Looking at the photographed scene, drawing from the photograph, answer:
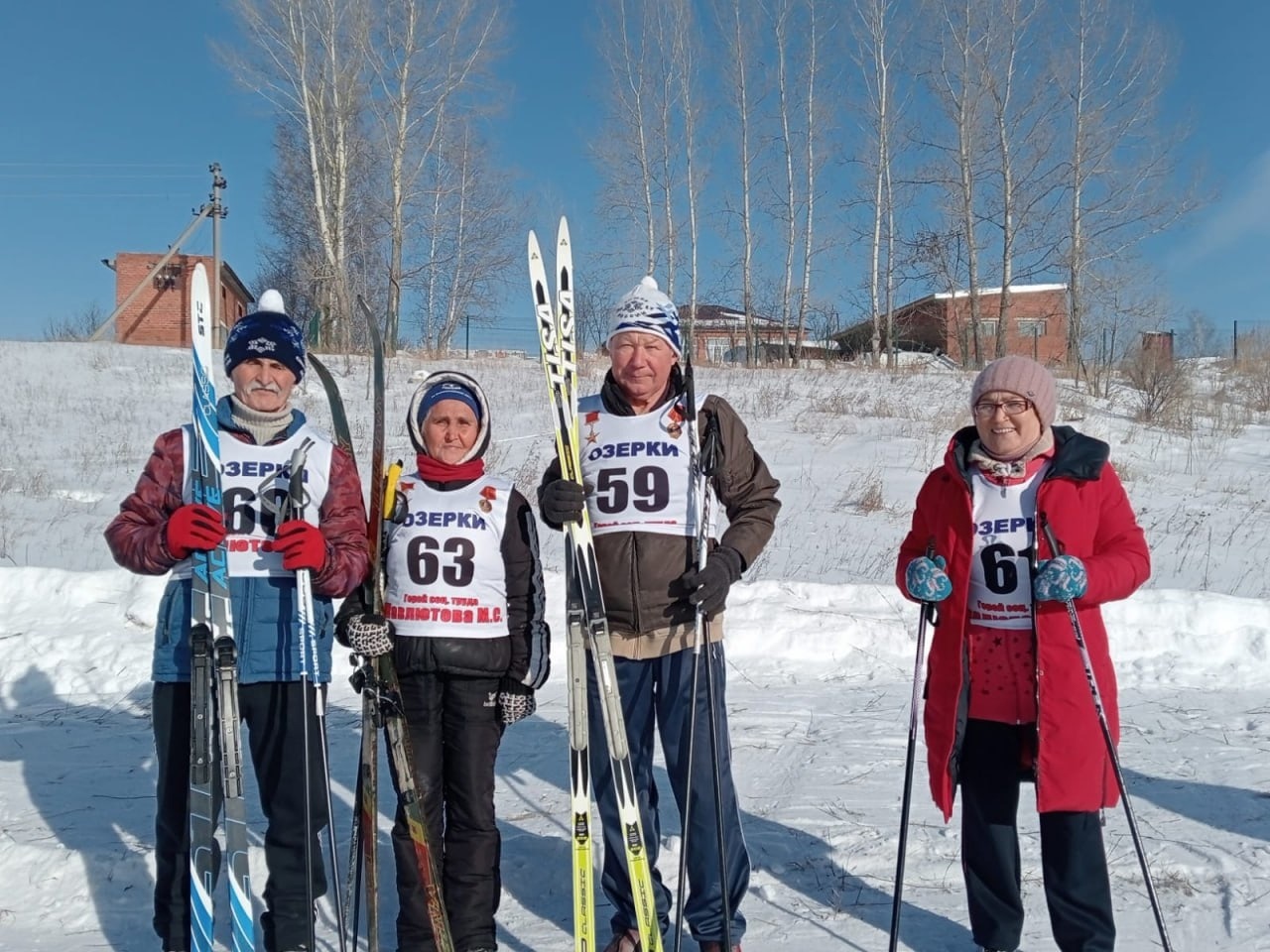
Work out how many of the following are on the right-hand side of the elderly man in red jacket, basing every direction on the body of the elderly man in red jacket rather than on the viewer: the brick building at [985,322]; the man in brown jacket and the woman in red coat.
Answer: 0

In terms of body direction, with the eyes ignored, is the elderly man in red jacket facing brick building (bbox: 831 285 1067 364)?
no

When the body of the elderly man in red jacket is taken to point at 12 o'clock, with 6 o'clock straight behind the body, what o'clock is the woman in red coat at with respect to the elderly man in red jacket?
The woman in red coat is roughly at 10 o'clock from the elderly man in red jacket.

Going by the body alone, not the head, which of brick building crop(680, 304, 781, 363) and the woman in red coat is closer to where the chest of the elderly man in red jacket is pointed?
the woman in red coat

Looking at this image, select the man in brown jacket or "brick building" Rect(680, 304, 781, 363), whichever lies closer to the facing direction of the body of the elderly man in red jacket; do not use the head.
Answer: the man in brown jacket

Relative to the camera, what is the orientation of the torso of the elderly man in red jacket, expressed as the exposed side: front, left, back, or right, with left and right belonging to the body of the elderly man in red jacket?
front

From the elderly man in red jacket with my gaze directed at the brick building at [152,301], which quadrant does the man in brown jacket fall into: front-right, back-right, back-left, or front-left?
back-right

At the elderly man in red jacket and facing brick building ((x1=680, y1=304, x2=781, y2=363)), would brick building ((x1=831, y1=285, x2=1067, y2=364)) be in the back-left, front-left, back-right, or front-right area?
front-right

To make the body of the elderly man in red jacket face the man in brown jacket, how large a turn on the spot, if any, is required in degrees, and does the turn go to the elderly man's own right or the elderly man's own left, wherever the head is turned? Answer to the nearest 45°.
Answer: approximately 90° to the elderly man's own left

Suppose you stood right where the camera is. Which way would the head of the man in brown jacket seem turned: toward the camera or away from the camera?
toward the camera

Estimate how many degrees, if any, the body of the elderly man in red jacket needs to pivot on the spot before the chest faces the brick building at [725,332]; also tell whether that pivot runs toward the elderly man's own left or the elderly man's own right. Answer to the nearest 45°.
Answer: approximately 135° to the elderly man's own left

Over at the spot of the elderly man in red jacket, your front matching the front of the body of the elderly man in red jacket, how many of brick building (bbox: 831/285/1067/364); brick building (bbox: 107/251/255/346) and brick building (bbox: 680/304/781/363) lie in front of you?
0

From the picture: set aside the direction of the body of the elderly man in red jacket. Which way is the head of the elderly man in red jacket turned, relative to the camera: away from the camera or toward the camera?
toward the camera

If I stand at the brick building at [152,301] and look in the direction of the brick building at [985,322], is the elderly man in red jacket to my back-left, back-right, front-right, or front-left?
front-right

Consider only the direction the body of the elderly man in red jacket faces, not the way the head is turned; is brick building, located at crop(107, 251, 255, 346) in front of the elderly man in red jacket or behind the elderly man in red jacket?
behind
